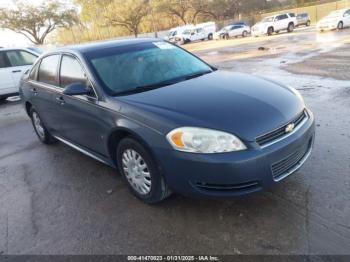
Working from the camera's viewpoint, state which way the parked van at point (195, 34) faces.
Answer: facing the viewer and to the left of the viewer

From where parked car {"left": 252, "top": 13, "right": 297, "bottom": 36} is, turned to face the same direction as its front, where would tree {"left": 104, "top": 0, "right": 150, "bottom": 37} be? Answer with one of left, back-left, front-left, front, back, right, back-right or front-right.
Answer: right

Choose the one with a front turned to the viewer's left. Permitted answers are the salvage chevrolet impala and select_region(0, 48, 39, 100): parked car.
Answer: the parked car

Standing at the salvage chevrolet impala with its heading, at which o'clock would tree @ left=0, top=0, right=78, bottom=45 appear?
The tree is roughly at 7 o'clock from the salvage chevrolet impala.

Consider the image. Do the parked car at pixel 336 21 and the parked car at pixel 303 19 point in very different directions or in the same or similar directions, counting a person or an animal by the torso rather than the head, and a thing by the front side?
same or similar directions

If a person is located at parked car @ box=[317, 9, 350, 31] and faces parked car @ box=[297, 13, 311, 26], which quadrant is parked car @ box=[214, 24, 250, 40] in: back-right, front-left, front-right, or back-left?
front-left

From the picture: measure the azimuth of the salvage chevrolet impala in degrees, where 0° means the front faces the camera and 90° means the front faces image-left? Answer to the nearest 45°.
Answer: approximately 315°

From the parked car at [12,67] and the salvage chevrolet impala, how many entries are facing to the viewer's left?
1
